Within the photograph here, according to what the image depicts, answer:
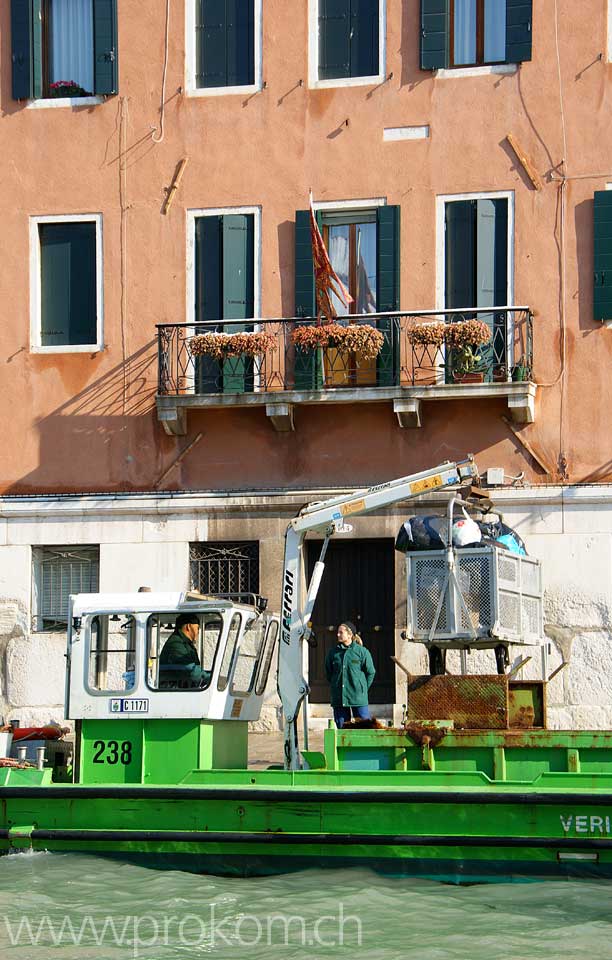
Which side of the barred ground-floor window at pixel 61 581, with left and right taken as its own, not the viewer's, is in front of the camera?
front

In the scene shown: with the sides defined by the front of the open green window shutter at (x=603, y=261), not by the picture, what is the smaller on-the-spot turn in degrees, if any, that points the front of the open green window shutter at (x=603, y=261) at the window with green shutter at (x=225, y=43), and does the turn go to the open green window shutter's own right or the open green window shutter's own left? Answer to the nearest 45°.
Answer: approximately 90° to the open green window shutter's own right

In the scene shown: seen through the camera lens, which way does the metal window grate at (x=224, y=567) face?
facing the viewer

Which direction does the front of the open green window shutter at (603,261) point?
toward the camera

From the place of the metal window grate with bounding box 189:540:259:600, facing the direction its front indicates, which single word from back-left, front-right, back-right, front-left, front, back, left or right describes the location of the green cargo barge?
front

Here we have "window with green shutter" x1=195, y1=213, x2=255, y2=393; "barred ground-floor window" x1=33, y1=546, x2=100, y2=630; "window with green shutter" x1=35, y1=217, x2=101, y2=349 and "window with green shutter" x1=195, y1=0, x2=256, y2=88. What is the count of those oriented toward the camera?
4

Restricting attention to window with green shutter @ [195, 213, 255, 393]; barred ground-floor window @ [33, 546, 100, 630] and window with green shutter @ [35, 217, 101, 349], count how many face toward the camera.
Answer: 3

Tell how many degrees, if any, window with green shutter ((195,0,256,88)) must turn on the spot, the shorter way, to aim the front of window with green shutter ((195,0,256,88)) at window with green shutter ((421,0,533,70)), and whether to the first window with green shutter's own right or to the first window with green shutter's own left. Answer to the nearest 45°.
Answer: approximately 90° to the first window with green shutter's own left

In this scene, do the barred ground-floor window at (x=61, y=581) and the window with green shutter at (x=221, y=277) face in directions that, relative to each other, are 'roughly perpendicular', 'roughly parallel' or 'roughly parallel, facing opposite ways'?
roughly parallel
